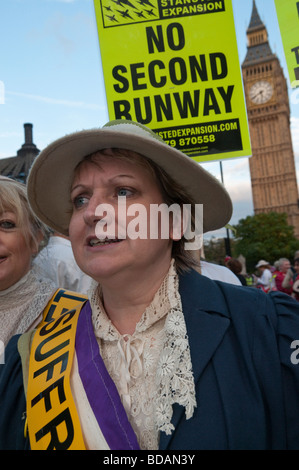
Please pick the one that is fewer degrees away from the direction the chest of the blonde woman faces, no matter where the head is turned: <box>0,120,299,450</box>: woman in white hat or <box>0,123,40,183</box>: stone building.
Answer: the woman in white hat

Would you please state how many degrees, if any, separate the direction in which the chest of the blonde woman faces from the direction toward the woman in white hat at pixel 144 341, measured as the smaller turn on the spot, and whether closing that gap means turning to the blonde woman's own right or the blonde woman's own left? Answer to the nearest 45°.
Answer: approximately 90° to the blonde woman's own left

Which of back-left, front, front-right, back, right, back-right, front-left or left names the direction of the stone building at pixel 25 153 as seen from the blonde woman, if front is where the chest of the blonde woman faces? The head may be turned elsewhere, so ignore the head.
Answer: back-right

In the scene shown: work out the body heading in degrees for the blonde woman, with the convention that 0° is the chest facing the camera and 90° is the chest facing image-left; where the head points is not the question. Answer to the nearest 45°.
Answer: approximately 45°
